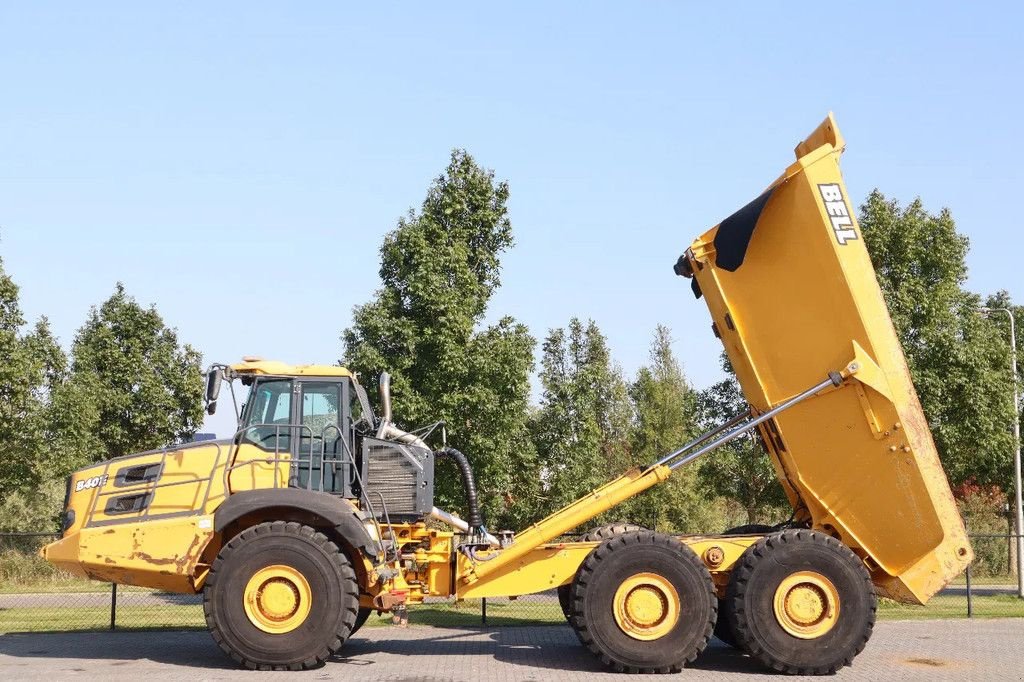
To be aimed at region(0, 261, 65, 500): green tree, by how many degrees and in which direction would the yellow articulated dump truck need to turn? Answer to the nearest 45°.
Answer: approximately 45° to its right

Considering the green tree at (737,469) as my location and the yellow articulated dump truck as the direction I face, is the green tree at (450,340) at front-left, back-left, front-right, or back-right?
front-right

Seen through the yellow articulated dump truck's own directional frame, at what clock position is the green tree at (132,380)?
The green tree is roughly at 2 o'clock from the yellow articulated dump truck.

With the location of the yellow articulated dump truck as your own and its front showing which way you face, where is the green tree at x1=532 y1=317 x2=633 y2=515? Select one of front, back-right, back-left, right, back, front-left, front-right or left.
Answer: right

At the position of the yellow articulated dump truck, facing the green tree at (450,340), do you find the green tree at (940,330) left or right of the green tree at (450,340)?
right

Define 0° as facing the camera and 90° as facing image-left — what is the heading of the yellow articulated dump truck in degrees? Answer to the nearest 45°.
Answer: approximately 90°

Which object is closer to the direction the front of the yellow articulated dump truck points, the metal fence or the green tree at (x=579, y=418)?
the metal fence

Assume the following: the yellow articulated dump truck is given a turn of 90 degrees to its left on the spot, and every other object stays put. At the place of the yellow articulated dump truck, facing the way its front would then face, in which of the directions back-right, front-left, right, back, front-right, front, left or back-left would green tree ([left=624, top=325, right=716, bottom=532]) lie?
back

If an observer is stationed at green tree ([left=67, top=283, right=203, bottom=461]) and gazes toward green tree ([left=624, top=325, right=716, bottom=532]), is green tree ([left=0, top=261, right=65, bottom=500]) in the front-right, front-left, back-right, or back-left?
back-right

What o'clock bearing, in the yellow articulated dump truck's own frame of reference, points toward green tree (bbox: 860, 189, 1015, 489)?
The green tree is roughly at 4 o'clock from the yellow articulated dump truck.

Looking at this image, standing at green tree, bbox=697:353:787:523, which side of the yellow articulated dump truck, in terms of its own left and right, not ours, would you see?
right
